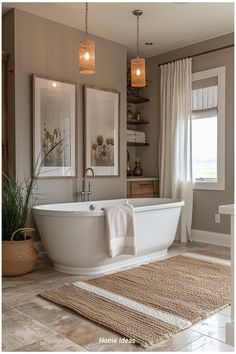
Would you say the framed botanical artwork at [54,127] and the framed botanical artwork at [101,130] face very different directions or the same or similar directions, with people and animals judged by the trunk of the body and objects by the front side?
same or similar directions

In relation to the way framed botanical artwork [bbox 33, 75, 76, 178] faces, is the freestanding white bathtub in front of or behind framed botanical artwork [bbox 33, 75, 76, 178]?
in front

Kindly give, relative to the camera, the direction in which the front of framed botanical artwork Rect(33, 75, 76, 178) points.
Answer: facing the viewer and to the right of the viewer

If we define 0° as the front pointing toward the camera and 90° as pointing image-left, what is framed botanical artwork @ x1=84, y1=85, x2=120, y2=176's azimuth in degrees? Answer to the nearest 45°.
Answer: approximately 315°

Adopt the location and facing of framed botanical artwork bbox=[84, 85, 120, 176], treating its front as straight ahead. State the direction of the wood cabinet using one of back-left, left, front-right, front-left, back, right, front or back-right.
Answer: left

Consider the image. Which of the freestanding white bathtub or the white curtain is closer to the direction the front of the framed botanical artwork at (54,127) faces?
the freestanding white bathtub

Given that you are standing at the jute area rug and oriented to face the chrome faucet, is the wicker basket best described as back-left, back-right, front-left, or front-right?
front-left

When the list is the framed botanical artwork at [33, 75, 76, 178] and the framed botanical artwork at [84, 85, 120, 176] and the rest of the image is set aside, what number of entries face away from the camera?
0

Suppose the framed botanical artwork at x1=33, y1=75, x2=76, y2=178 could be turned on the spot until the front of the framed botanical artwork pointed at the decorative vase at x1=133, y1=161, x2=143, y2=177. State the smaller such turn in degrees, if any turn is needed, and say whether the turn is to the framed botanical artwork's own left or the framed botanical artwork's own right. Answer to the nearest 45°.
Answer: approximately 90° to the framed botanical artwork's own left

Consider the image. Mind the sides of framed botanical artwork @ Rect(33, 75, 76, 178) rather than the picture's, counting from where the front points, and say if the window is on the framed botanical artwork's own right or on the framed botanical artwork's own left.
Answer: on the framed botanical artwork's own left

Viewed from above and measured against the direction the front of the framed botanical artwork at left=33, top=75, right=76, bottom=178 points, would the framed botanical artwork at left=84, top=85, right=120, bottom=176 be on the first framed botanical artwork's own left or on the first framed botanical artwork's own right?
on the first framed botanical artwork's own left

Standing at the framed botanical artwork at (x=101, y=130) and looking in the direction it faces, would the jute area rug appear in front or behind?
in front
